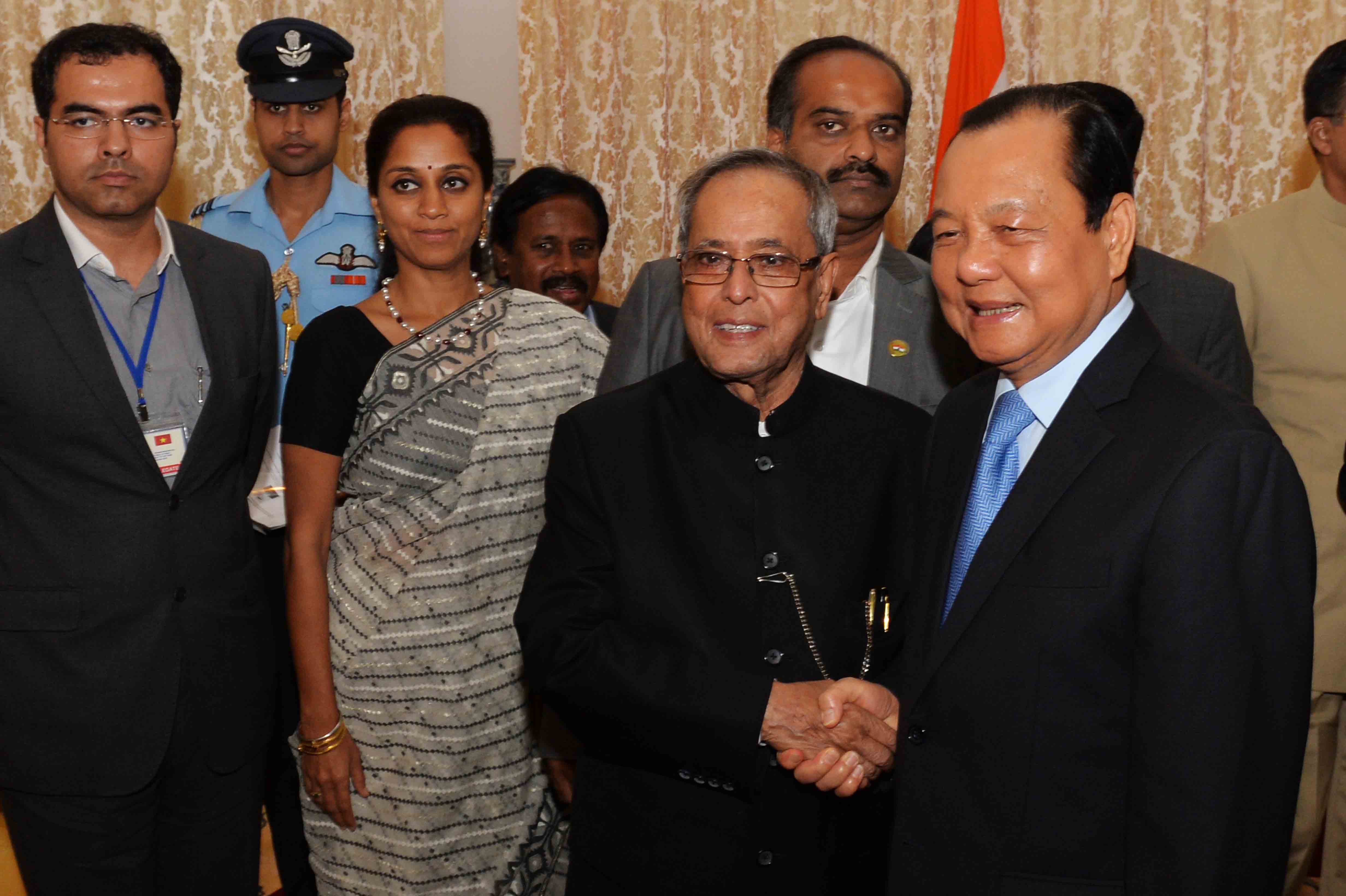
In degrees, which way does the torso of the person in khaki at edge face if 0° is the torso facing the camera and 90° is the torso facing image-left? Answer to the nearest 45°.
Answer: approximately 315°

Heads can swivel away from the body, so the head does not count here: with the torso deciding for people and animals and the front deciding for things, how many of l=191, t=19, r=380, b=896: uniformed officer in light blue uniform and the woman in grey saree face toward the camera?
2

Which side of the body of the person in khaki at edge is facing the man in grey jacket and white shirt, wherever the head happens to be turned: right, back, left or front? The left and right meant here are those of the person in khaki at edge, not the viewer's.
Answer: right

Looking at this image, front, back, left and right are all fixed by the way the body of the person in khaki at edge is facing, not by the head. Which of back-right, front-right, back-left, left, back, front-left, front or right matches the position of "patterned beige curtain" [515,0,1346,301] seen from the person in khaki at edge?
back

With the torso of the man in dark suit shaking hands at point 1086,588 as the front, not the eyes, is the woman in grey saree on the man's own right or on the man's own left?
on the man's own right

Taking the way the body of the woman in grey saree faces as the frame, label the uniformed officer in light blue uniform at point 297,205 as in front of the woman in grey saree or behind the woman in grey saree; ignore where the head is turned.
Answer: behind

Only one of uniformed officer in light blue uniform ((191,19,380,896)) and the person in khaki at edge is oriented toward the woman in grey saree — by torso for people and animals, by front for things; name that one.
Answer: the uniformed officer in light blue uniform

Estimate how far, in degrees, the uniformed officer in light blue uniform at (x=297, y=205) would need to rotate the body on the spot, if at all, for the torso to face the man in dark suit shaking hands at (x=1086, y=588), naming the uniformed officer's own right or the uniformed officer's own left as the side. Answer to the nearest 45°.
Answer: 0° — they already face them

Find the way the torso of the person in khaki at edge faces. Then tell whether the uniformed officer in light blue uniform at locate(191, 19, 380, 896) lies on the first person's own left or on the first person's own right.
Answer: on the first person's own right
